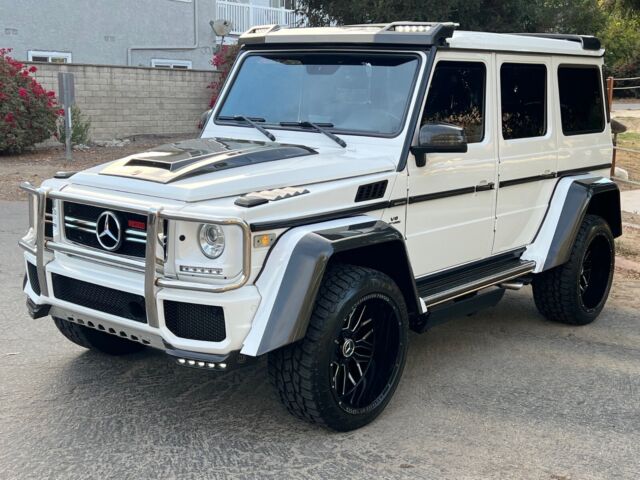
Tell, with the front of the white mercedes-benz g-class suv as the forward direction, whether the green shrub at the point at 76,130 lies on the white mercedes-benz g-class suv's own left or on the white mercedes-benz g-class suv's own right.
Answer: on the white mercedes-benz g-class suv's own right

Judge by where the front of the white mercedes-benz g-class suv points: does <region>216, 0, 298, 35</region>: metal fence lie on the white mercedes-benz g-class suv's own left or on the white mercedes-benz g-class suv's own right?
on the white mercedes-benz g-class suv's own right

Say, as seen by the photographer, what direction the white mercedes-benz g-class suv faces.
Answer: facing the viewer and to the left of the viewer
